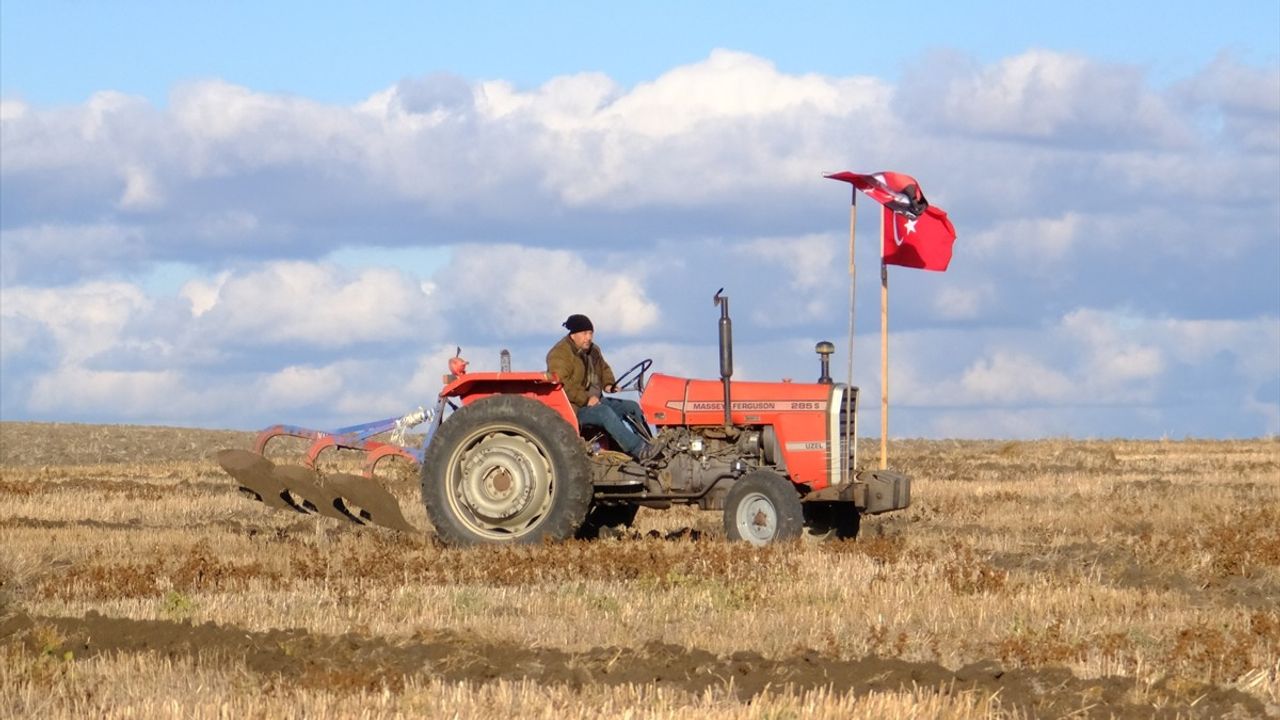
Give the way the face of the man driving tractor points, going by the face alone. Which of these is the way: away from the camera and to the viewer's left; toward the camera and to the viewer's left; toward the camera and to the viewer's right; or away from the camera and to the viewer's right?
toward the camera and to the viewer's right

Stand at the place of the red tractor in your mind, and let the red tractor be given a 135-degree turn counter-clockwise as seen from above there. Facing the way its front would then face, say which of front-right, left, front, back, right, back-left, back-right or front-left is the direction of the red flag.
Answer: right

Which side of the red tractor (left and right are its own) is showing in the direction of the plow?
back

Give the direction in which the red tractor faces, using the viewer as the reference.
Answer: facing to the right of the viewer
